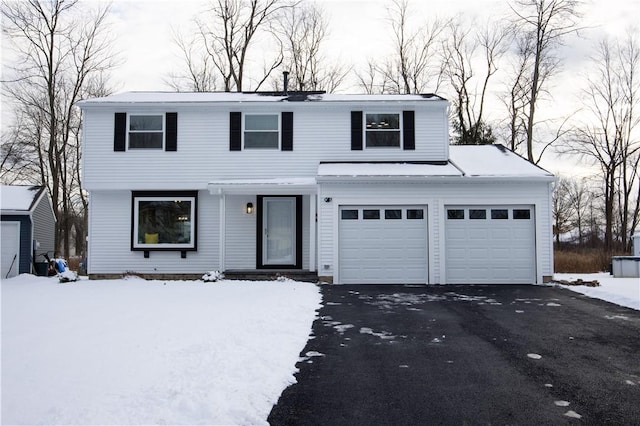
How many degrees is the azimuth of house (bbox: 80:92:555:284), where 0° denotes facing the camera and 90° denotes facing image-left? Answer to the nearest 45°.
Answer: approximately 0°

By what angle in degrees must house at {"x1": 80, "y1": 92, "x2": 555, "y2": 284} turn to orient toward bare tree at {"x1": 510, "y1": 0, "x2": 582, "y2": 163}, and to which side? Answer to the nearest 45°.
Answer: approximately 135° to its left

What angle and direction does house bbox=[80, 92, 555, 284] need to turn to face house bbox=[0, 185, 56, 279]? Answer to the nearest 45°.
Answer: approximately 90° to its right

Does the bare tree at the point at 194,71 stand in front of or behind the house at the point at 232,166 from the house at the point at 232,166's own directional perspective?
behind

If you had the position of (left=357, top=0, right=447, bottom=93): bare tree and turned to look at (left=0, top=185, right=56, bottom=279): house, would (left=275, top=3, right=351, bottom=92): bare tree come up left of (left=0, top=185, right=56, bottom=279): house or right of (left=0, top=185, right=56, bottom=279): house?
right

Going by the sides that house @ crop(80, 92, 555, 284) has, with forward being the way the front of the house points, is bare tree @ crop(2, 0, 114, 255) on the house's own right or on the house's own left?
on the house's own right

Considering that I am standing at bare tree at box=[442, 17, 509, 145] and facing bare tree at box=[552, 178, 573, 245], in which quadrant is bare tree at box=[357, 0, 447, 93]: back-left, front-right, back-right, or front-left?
back-left

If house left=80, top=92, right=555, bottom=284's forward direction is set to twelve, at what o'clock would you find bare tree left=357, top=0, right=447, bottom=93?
The bare tree is roughly at 7 o'clock from the house.

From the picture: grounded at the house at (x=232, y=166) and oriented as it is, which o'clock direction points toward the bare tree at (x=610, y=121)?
The bare tree is roughly at 8 o'clock from the house.

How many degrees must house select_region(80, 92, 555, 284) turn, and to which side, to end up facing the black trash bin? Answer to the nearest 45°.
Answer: approximately 90° to its right

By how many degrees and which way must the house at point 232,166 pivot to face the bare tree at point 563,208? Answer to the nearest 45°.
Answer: approximately 135° to its left

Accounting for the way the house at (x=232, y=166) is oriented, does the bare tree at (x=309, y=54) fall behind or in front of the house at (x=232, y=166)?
behind
